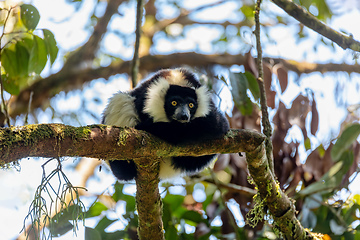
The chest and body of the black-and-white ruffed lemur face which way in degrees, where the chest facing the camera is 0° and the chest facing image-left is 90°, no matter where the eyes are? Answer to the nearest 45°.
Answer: approximately 315°

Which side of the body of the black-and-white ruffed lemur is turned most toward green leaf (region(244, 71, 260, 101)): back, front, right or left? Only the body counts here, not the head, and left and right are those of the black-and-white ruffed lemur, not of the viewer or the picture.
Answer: left

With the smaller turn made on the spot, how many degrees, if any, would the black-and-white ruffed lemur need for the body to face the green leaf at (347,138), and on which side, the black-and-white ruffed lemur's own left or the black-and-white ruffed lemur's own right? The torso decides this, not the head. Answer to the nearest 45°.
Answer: approximately 45° to the black-and-white ruffed lemur's own left

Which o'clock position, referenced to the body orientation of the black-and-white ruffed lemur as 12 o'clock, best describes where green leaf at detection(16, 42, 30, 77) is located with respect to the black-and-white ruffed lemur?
The green leaf is roughly at 5 o'clock from the black-and-white ruffed lemur.

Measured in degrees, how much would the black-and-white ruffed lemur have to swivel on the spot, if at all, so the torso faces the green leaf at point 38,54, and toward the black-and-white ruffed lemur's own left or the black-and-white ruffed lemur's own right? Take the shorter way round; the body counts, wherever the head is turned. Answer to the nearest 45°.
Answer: approximately 135° to the black-and-white ruffed lemur's own right

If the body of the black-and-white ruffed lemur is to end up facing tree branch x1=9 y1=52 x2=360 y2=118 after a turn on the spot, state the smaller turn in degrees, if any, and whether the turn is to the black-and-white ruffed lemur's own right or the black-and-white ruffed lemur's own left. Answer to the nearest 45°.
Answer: approximately 135° to the black-and-white ruffed lemur's own left
